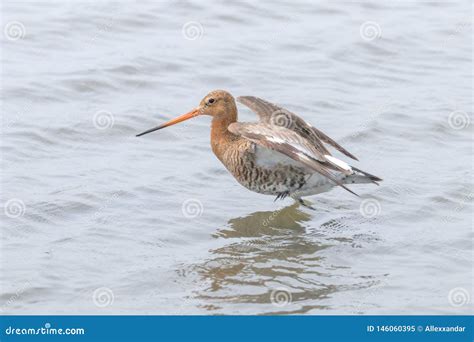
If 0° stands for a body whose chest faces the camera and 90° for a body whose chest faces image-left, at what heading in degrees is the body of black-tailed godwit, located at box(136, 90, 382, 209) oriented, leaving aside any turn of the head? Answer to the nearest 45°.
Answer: approximately 90°
